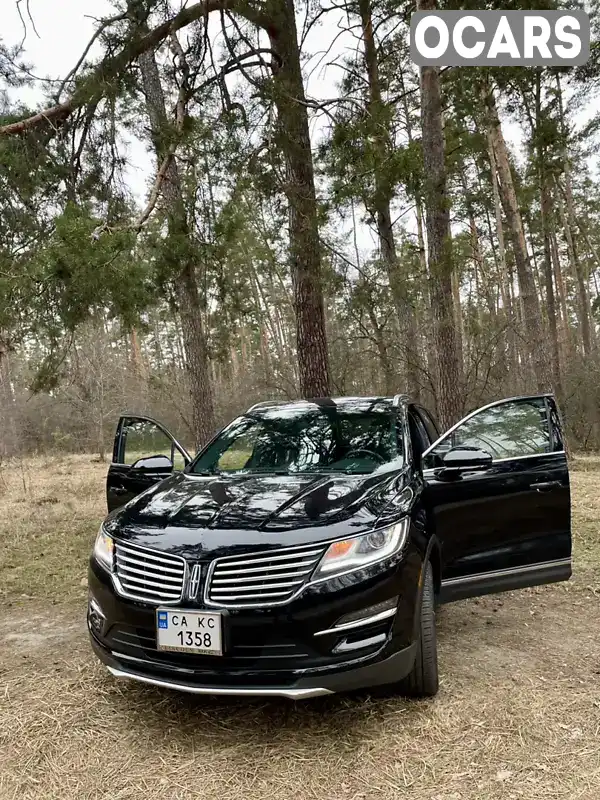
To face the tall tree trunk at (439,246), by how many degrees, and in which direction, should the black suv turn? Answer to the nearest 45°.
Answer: approximately 135° to its right

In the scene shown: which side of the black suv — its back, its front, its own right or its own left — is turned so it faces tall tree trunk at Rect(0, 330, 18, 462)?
right

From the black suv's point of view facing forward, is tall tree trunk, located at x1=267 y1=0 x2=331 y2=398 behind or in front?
behind

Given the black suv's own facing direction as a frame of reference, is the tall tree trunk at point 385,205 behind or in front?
behind

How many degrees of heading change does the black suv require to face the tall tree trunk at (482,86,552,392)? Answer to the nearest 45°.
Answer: approximately 180°

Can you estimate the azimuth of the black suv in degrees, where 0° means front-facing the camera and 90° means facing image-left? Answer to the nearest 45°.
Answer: approximately 45°

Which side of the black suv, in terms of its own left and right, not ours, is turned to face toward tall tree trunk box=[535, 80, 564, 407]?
back

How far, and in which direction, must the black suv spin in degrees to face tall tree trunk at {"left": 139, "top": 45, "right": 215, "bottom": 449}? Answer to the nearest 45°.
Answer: approximately 135° to its right
